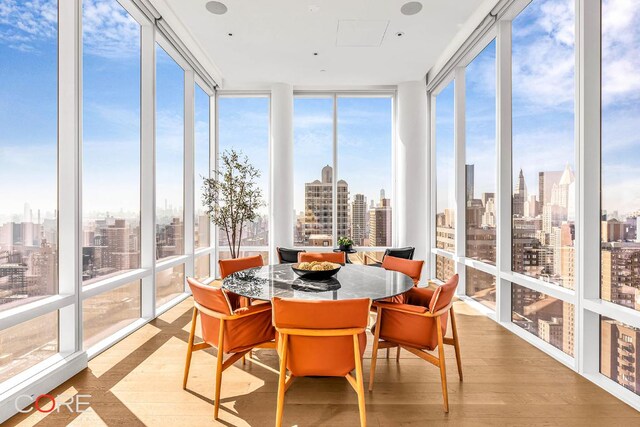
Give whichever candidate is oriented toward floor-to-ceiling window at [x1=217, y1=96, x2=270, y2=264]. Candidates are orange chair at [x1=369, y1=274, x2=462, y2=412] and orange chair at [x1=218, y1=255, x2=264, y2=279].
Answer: orange chair at [x1=369, y1=274, x2=462, y2=412]

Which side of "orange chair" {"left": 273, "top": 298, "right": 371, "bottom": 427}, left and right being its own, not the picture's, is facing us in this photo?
back

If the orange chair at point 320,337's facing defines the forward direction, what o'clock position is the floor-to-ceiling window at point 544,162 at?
The floor-to-ceiling window is roughly at 2 o'clock from the orange chair.

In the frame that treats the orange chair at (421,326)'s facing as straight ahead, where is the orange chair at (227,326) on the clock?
the orange chair at (227,326) is roughly at 10 o'clock from the orange chair at (421,326).

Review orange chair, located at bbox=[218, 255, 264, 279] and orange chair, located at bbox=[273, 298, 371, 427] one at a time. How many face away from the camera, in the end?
1

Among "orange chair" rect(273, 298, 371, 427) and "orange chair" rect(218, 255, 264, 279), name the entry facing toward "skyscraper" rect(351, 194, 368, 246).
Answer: "orange chair" rect(273, 298, 371, 427)

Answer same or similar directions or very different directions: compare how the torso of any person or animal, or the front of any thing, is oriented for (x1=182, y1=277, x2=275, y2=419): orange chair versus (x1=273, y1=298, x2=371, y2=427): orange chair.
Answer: same or similar directions

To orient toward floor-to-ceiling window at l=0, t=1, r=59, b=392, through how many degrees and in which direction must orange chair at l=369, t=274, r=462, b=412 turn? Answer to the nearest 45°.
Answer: approximately 45° to its left

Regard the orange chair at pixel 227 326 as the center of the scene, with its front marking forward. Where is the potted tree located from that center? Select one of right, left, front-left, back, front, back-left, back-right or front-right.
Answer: front-left

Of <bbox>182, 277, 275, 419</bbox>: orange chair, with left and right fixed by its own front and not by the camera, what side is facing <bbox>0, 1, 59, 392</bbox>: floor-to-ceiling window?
left

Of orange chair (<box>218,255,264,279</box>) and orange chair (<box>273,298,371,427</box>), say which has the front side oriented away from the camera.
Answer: orange chair (<box>273,298,371,427</box>)

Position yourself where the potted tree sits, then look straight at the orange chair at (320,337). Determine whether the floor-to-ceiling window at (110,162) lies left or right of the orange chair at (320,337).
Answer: right

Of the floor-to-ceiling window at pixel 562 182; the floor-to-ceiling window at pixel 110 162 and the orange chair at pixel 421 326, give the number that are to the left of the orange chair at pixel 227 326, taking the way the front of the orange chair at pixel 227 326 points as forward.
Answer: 1

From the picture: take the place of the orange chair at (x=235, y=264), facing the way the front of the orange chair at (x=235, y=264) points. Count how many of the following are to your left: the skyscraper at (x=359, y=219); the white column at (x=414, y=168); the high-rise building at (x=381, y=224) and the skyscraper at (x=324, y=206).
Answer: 4

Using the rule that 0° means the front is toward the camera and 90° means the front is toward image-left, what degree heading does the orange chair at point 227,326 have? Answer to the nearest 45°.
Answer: approximately 225°

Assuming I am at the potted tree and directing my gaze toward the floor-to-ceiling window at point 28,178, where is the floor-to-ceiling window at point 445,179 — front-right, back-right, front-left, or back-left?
back-left

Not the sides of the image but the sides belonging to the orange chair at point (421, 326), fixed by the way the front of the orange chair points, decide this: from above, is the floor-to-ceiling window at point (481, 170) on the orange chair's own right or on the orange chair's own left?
on the orange chair's own right

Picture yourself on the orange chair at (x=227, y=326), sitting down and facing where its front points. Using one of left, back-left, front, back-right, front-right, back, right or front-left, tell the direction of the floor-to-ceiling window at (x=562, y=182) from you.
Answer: front-right

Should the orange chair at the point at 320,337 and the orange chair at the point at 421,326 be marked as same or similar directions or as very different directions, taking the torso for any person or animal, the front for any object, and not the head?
same or similar directions

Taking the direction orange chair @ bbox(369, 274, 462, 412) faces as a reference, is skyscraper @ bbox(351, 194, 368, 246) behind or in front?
in front

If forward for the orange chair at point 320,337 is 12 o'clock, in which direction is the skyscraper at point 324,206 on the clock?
The skyscraper is roughly at 12 o'clock from the orange chair.

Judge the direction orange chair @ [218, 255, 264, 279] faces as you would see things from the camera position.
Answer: facing the viewer and to the right of the viewer
